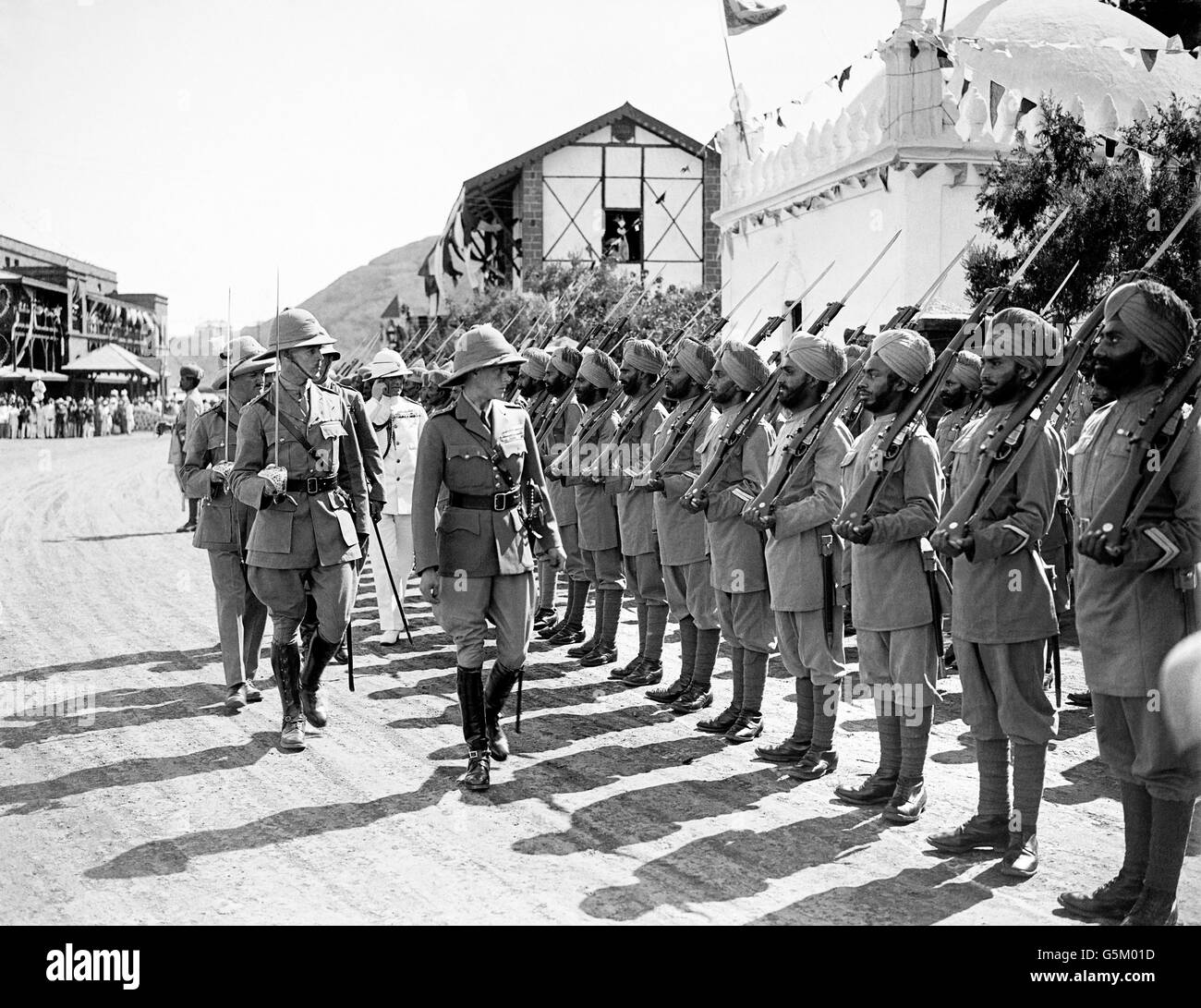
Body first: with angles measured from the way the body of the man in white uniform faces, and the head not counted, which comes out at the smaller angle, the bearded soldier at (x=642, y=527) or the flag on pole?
the bearded soldier

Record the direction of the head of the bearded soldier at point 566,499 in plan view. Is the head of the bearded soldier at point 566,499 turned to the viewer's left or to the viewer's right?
to the viewer's left

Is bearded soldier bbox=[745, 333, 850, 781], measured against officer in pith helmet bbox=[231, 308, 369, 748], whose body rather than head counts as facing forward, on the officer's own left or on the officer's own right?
on the officer's own left

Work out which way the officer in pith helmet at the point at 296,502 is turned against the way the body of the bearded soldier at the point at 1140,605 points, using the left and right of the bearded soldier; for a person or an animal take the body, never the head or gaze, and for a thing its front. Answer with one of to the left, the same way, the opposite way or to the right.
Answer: to the left

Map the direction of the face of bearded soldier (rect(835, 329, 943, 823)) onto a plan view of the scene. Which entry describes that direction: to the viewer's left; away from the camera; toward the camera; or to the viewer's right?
to the viewer's left

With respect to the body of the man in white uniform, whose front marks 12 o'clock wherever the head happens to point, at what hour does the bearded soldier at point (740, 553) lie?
The bearded soldier is roughly at 11 o'clock from the man in white uniform.

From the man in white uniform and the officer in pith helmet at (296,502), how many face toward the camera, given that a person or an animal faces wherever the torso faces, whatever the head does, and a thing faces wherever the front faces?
2

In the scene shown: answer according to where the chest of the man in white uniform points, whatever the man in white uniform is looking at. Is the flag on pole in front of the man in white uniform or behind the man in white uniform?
behind

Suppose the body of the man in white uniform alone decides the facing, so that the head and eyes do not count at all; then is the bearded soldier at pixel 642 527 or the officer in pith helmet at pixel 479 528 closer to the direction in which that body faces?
the officer in pith helmet
